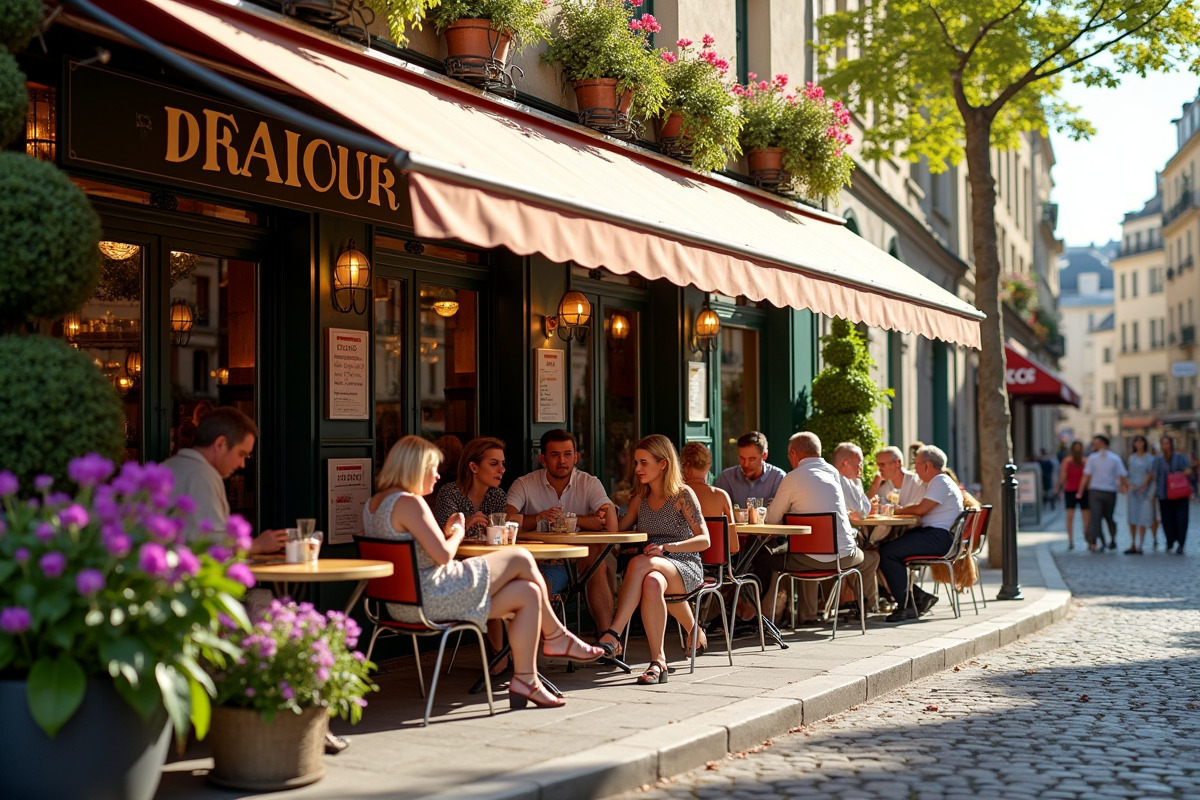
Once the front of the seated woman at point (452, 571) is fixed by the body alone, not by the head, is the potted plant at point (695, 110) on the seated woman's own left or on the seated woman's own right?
on the seated woman's own left

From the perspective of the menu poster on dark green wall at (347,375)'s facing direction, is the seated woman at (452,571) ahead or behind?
ahead

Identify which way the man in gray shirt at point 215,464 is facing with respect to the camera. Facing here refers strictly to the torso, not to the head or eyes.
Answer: to the viewer's right

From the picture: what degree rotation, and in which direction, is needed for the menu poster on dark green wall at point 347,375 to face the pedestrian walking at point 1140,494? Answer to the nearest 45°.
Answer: approximately 90° to its left

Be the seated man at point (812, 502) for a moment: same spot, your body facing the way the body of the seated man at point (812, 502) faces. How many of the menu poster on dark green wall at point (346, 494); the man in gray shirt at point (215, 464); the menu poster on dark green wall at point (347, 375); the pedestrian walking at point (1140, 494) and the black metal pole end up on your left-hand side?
3

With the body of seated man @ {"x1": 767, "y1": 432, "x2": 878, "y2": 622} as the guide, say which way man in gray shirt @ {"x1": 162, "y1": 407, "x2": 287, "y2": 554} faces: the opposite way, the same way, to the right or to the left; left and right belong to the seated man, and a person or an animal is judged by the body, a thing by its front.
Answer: to the right

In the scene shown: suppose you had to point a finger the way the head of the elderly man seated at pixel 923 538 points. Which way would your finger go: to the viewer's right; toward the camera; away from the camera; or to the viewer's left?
to the viewer's left

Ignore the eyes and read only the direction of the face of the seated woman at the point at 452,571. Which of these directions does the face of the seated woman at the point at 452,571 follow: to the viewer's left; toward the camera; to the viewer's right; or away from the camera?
to the viewer's right

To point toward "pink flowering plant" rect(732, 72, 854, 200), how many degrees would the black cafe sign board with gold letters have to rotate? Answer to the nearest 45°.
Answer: approximately 90° to its left

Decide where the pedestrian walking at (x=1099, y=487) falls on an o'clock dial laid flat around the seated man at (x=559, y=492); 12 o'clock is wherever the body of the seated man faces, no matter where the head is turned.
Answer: The pedestrian walking is roughly at 7 o'clock from the seated man.

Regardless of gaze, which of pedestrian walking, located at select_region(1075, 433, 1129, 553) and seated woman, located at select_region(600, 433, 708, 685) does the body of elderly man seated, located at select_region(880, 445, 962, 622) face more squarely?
the seated woman

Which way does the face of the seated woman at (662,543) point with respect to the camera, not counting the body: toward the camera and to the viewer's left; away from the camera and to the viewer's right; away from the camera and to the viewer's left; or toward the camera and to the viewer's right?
toward the camera and to the viewer's left
